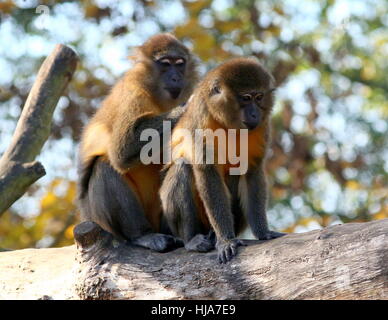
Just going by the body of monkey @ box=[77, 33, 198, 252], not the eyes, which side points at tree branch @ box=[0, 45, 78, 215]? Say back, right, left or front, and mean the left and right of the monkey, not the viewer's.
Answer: back

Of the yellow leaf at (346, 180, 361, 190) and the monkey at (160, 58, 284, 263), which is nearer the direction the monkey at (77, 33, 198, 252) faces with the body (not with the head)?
the monkey

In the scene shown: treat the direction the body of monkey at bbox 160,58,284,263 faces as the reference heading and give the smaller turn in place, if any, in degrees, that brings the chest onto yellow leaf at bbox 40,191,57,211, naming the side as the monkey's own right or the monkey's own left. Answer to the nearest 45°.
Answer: approximately 180°

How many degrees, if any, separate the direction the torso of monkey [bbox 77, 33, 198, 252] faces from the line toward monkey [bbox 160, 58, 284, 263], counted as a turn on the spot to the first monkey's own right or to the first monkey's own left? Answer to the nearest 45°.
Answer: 0° — it already faces it

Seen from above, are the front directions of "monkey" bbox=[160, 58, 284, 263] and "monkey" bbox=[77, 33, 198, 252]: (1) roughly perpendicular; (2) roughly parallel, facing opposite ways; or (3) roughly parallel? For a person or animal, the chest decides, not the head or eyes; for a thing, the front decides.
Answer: roughly parallel

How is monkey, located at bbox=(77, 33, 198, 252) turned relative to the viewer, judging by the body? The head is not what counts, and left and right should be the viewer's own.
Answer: facing the viewer and to the right of the viewer

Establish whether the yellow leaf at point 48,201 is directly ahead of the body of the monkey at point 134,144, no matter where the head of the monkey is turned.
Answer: no

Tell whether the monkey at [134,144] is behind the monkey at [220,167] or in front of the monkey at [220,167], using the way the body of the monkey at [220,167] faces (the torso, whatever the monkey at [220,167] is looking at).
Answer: behind

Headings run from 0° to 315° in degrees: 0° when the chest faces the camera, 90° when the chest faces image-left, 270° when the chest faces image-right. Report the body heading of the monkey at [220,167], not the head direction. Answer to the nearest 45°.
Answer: approximately 315°

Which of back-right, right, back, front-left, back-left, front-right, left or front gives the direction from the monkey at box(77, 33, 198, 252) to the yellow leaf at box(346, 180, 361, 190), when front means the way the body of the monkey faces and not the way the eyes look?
left

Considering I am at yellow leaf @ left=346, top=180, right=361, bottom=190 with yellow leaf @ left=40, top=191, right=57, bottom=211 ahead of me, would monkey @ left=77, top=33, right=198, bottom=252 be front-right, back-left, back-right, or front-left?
front-left

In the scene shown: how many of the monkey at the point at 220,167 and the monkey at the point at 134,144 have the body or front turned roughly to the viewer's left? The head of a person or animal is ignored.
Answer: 0
